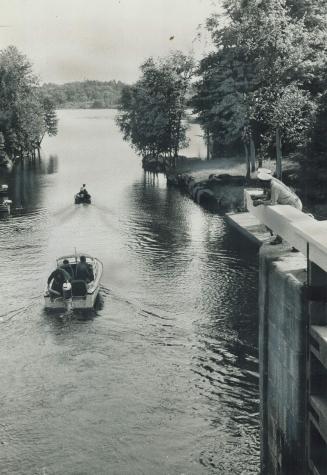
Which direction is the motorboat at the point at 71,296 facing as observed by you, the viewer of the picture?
facing away from the viewer
